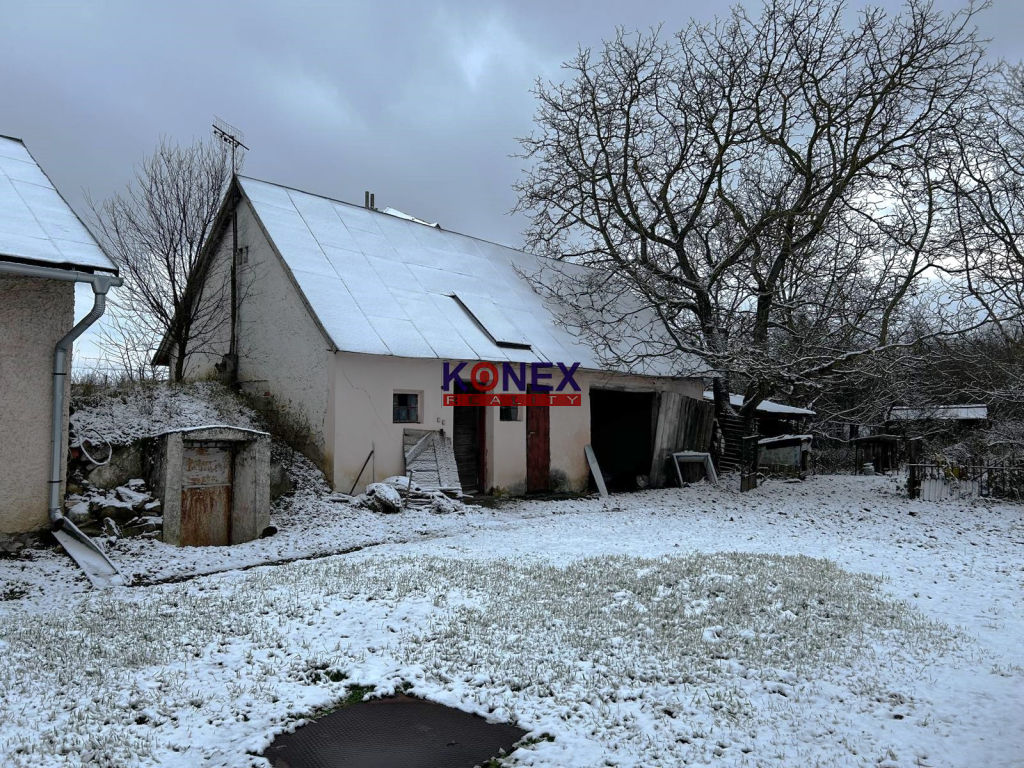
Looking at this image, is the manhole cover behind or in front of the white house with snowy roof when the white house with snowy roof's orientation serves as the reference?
in front

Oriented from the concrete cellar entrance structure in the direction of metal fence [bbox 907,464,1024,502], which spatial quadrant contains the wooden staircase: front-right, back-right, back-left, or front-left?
front-left

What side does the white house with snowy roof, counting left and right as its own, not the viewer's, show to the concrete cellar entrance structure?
right

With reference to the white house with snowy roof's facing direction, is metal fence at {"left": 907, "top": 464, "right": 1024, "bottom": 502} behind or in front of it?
in front

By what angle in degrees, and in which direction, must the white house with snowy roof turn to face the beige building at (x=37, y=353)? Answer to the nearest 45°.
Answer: approximately 90° to its right

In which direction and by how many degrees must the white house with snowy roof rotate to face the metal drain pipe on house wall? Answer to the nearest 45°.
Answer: approximately 90° to its right
